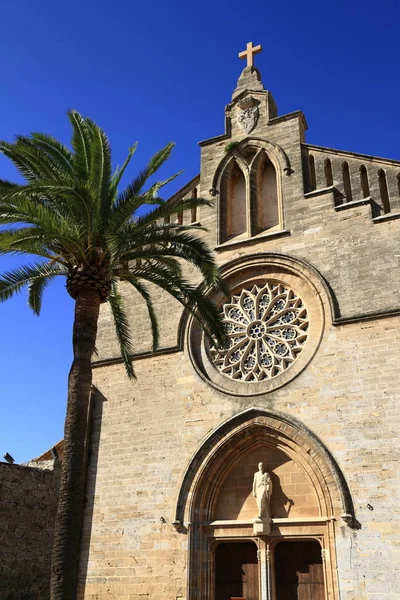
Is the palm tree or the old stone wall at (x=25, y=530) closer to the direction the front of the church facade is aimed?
the palm tree

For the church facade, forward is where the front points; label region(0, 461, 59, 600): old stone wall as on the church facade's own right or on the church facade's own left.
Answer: on the church facade's own right

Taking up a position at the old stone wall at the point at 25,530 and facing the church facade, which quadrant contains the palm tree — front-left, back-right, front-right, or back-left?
front-right

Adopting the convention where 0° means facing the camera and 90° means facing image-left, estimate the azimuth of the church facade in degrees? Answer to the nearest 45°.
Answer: approximately 0°

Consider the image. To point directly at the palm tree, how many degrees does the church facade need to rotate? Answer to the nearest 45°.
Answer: approximately 45° to its right
